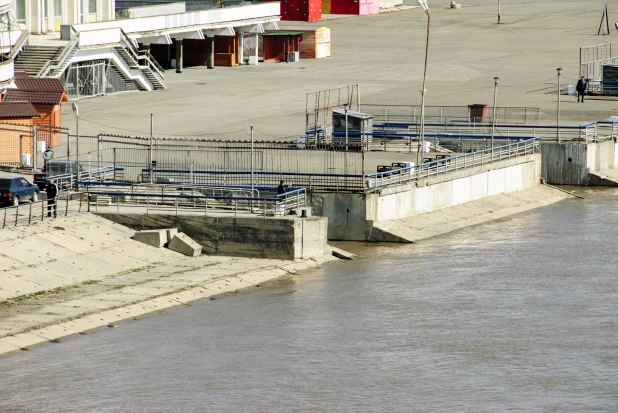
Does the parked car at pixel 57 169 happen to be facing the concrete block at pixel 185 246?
no

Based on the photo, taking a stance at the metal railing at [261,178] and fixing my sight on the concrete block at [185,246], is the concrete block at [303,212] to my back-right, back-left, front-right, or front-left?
front-left
